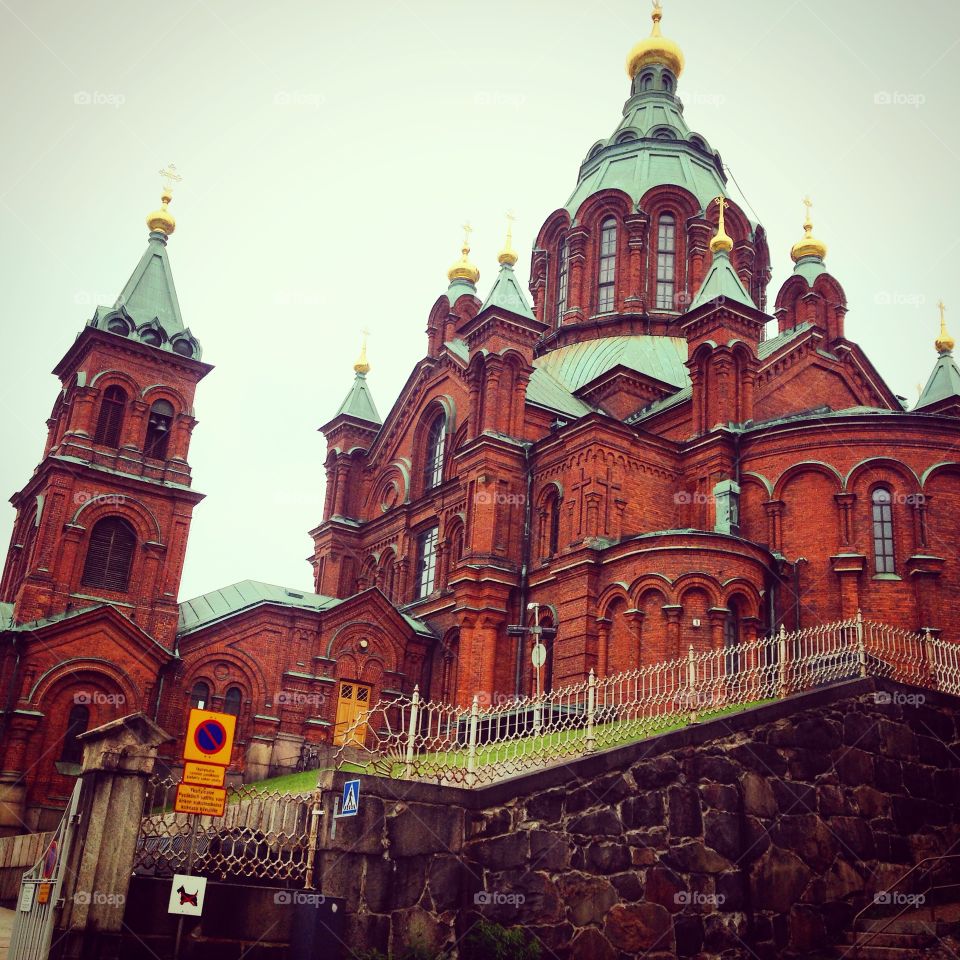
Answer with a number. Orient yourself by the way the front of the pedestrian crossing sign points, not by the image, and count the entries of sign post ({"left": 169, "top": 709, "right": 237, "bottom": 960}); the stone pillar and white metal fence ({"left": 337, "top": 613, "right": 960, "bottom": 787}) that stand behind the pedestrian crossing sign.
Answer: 1

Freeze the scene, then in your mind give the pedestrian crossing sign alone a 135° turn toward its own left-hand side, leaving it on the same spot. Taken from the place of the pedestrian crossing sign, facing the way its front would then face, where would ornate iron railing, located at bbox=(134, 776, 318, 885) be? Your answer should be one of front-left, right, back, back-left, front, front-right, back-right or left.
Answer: back

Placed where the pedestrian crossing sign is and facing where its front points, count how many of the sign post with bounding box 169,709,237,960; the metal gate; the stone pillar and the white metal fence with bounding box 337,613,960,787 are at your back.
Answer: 1

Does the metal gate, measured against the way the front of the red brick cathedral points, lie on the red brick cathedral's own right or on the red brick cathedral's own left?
on the red brick cathedral's own left

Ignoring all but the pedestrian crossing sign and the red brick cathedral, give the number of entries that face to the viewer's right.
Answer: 0

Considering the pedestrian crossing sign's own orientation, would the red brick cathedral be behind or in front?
behind

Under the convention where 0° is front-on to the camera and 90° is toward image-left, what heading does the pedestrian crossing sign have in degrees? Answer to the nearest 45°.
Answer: approximately 45°

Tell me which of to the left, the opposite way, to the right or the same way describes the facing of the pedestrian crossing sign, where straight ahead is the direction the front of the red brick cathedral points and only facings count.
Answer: to the left
